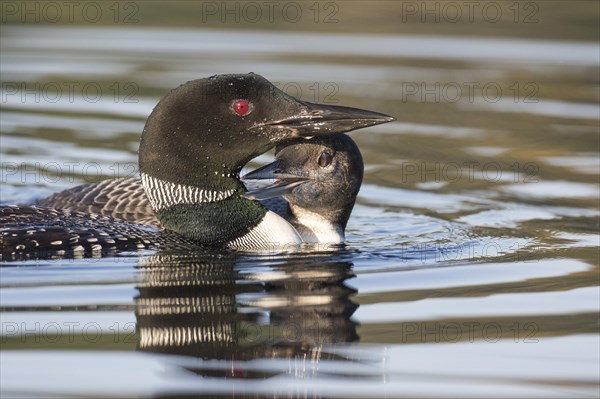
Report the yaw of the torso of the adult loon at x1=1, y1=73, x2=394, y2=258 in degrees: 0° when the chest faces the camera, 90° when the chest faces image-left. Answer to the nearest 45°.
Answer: approximately 270°
